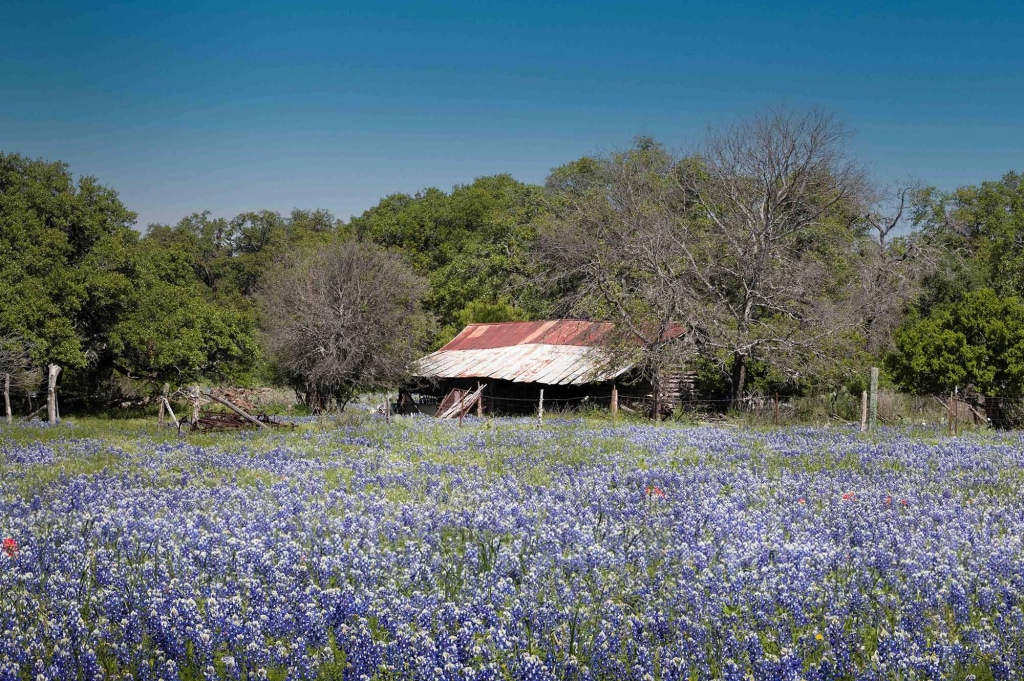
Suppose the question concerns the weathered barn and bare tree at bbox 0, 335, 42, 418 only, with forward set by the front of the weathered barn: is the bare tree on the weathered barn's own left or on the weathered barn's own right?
on the weathered barn's own right

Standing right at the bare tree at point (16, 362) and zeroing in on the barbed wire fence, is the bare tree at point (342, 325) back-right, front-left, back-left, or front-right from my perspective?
front-left

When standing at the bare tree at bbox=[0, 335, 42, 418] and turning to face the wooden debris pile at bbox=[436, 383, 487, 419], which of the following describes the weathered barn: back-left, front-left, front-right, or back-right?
front-left

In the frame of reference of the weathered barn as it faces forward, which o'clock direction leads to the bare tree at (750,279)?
The bare tree is roughly at 8 o'clock from the weathered barn.

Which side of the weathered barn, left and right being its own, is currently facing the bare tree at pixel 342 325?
right

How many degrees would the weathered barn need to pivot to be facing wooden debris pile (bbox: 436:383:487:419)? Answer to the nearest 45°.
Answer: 0° — it already faces it

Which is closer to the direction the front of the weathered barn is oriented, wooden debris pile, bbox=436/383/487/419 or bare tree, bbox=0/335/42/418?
the wooden debris pile

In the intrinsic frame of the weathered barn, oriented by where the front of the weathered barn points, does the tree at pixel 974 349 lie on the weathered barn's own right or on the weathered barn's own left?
on the weathered barn's own left

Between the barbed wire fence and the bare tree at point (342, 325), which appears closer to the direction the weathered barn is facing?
the barbed wire fence

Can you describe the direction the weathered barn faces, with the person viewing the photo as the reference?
facing the viewer
